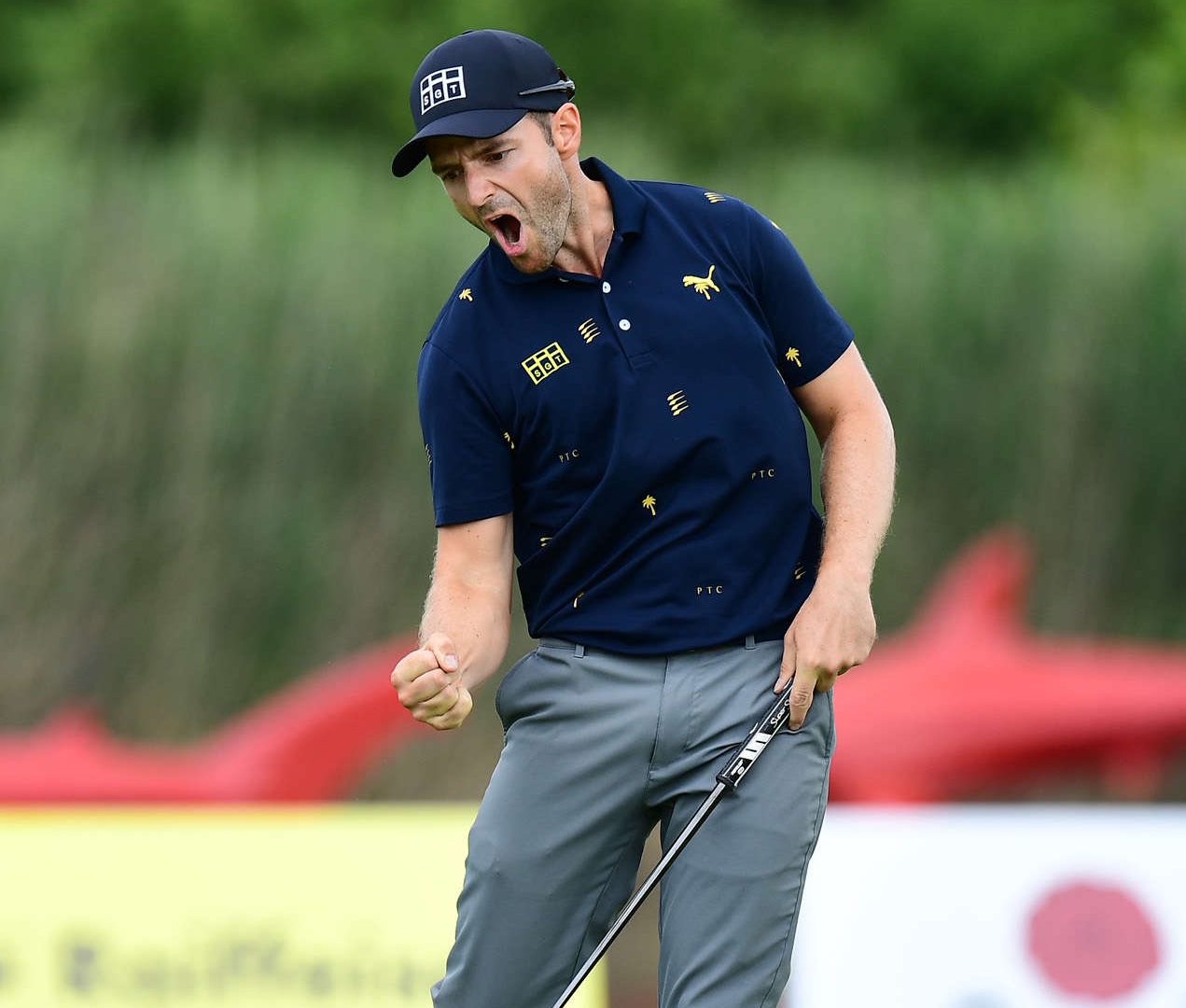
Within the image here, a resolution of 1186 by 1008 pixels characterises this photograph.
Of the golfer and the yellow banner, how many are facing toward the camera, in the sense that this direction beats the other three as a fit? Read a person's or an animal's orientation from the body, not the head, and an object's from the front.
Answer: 2

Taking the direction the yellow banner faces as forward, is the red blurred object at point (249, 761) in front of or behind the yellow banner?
behind

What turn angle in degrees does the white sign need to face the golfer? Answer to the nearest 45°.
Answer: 0° — it already faces them

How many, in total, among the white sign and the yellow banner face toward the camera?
2

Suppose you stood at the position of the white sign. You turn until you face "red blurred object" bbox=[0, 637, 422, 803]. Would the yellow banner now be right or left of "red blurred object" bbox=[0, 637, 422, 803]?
left

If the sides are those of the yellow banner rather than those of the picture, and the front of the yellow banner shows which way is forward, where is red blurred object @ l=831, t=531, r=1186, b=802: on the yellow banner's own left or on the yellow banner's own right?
on the yellow banner's own left

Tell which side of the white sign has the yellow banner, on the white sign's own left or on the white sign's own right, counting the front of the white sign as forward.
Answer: on the white sign's own right

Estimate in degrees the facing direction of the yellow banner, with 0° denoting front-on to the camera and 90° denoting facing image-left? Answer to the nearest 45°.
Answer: approximately 0°

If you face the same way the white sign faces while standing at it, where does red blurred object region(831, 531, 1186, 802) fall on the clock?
The red blurred object is roughly at 6 o'clock from the white sign.

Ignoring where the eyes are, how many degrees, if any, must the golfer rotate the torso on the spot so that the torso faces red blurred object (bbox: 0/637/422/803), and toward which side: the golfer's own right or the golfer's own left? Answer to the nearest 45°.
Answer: approximately 180°

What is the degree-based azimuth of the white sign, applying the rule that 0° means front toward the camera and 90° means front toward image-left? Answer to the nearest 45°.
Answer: approximately 0°

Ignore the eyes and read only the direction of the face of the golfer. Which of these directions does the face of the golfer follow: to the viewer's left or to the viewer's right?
to the viewer's left
